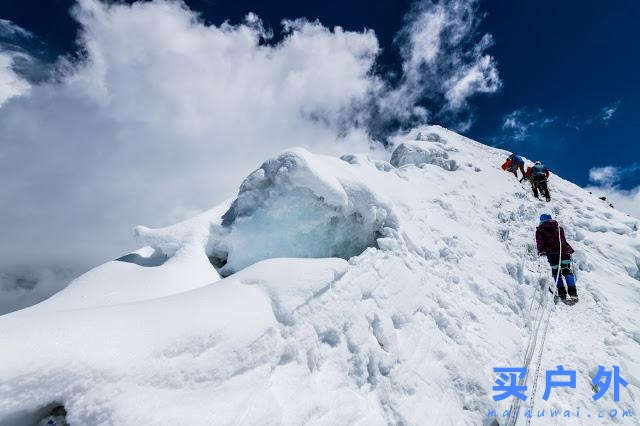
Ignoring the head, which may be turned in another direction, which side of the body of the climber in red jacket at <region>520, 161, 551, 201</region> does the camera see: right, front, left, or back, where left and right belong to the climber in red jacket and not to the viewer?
back
